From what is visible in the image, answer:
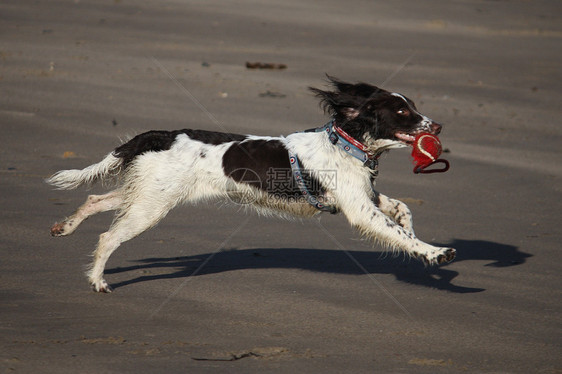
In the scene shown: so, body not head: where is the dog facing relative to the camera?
to the viewer's right
